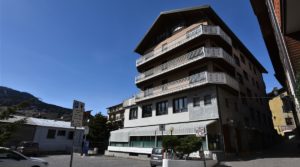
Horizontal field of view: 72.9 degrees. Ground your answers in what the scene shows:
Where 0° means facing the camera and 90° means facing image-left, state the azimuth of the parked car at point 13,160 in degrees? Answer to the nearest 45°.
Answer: approximately 270°

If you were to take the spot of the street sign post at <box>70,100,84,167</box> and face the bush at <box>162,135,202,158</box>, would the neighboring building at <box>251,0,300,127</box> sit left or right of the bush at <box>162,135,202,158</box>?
right

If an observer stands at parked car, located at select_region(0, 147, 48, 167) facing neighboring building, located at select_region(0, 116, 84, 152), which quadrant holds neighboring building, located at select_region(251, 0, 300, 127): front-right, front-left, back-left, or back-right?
back-right
